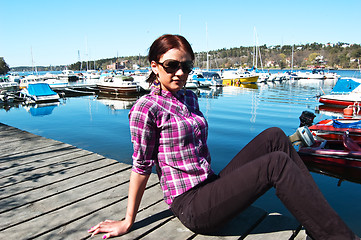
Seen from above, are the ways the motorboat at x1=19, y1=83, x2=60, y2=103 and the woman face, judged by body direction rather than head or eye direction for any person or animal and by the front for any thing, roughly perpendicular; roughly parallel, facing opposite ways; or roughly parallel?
roughly perpendicular

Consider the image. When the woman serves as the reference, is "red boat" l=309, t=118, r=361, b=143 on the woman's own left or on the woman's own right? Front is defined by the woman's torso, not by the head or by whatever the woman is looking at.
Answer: on the woman's own left

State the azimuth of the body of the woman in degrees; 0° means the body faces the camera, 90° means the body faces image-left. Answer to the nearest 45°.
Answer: approximately 315°

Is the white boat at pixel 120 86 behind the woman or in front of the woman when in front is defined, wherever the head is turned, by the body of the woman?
behind

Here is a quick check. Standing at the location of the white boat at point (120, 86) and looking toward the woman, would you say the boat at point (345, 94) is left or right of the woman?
left
